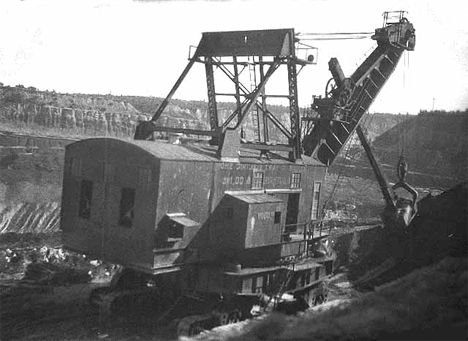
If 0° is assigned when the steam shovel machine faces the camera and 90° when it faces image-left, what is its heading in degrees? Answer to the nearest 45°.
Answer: approximately 225°
